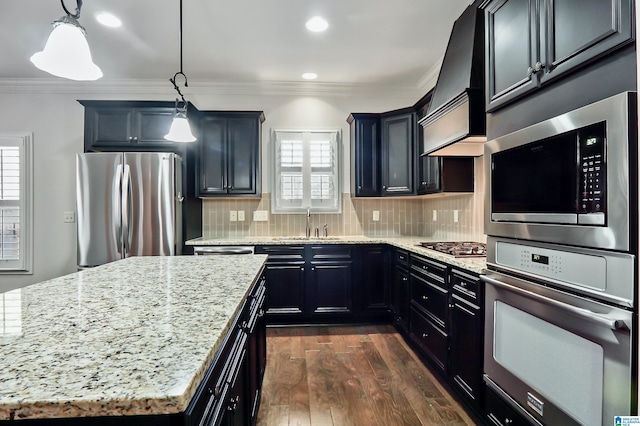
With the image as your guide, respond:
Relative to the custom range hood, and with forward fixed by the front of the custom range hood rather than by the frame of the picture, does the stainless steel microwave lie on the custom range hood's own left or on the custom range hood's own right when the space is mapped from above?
on the custom range hood's own left

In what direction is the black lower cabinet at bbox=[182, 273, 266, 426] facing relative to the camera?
to the viewer's right

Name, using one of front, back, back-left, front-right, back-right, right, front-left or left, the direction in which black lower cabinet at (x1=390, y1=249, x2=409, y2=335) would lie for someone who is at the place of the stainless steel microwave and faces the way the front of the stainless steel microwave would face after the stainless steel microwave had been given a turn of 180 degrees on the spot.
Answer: left

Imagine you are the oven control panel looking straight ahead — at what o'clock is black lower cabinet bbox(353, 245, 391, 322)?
The black lower cabinet is roughly at 3 o'clock from the oven control panel.

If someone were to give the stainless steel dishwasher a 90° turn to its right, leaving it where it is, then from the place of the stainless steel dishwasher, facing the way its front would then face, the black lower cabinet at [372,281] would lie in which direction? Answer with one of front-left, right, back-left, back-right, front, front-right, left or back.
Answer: back

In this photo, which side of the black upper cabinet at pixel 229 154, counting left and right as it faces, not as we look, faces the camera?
front

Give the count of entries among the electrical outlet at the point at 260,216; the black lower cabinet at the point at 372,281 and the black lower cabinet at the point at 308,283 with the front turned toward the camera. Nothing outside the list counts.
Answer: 3

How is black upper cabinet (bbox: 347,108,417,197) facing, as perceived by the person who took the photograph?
facing the viewer and to the left of the viewer

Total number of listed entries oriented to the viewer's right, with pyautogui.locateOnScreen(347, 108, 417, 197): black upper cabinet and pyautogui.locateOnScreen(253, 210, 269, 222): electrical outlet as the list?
0

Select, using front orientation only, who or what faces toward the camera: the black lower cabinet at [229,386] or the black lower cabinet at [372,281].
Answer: the black lower cabinet at [372,281]

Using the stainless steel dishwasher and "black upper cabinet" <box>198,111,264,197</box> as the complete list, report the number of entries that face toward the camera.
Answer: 2

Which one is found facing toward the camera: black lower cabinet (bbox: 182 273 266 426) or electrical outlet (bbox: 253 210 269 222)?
the electrical outlet

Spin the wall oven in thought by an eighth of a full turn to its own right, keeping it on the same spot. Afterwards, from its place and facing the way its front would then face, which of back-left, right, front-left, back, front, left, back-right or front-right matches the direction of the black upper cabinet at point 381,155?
front-right

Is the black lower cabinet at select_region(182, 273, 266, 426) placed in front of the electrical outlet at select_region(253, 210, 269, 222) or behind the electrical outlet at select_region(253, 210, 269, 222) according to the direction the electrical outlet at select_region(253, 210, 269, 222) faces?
in front

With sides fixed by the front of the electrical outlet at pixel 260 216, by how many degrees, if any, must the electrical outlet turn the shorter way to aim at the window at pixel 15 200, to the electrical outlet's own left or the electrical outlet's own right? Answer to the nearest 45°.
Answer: approximately 90° to the electrical outlet's own right

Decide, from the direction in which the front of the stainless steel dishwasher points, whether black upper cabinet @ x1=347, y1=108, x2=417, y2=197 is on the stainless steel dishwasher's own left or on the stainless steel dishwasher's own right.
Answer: on the stainless steel dishwasher's own left

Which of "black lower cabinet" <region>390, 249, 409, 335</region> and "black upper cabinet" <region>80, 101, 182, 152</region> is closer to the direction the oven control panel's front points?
the black upper cabinet
